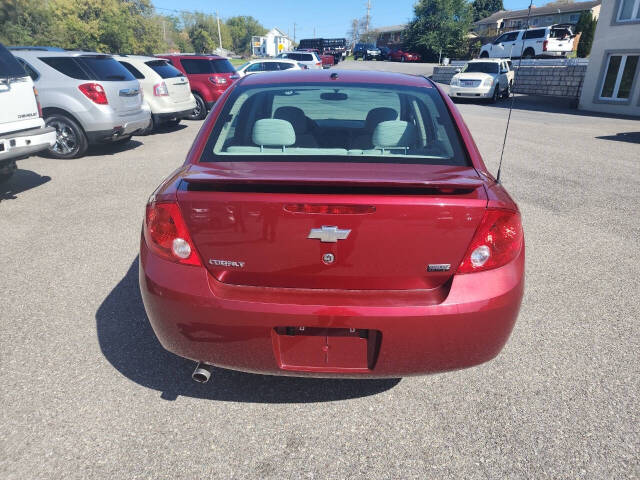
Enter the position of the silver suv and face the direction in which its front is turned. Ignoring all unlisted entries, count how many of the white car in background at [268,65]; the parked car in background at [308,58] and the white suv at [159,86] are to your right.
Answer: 3

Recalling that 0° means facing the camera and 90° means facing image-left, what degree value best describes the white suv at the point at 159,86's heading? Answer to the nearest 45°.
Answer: approximately 135°

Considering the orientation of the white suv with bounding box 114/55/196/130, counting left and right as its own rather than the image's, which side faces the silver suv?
left

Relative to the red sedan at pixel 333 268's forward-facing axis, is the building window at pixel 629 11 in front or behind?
in front

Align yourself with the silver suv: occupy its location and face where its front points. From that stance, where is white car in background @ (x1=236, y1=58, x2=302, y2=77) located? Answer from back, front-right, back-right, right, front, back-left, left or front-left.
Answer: right

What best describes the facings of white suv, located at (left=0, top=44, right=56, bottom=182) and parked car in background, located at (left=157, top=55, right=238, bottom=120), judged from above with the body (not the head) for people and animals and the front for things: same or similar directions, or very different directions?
same or similar directions

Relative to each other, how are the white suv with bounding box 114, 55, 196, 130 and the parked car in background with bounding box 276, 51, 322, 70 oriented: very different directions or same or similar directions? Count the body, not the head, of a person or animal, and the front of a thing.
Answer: same or similar directions

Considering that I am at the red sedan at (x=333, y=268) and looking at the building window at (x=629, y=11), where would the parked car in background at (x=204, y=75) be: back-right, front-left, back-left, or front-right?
front-left

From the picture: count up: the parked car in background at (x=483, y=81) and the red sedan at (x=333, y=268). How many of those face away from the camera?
1

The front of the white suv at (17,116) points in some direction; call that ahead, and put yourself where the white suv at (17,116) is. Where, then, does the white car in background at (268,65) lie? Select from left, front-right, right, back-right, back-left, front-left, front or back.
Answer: right

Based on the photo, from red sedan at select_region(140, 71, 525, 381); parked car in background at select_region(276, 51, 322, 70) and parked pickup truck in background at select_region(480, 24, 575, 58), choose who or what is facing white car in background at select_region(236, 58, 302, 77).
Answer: the red sedan

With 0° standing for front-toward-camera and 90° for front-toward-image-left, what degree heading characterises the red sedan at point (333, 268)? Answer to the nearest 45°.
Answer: approximately 180°

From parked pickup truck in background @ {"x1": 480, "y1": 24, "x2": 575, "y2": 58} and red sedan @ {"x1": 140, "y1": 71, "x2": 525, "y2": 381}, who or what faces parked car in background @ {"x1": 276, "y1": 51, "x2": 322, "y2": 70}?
the red sedan

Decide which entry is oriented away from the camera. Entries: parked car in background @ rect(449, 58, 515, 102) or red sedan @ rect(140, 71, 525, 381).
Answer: the red sedan

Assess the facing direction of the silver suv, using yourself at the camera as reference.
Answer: facing away from the viewer and to the left of the viewer

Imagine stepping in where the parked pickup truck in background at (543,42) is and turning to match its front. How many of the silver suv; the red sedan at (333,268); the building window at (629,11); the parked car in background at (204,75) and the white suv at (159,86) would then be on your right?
0

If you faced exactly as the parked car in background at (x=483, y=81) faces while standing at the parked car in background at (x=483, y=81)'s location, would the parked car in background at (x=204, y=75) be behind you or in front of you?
in front

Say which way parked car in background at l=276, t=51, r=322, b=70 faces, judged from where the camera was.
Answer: facing away from the viewer and to the left of the viewer
